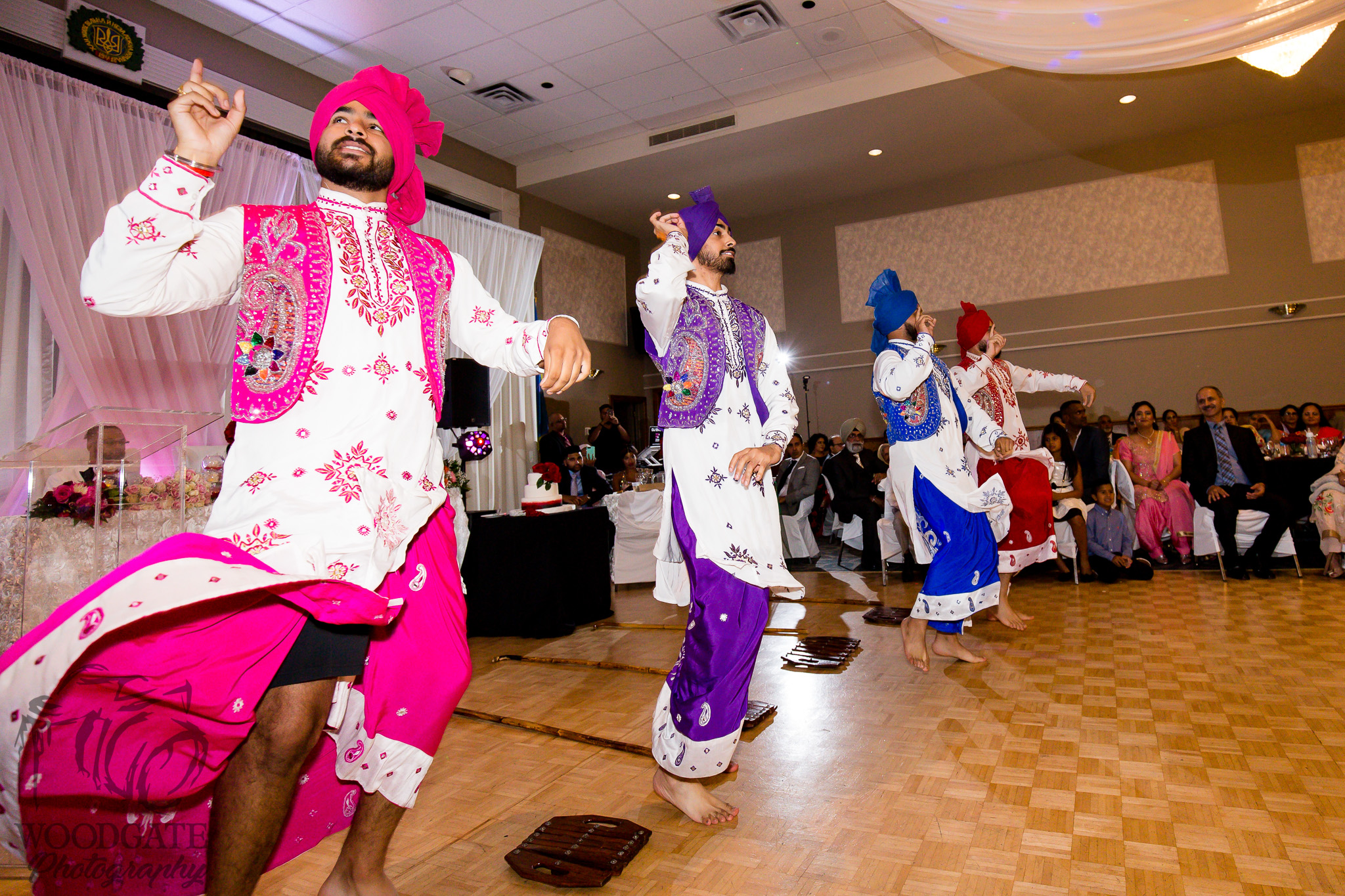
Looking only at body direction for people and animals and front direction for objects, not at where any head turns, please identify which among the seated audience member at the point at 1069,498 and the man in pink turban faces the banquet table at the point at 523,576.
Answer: the seated audience member

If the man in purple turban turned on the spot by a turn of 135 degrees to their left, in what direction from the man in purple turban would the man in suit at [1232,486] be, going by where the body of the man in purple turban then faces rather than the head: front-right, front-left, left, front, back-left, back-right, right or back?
front-right

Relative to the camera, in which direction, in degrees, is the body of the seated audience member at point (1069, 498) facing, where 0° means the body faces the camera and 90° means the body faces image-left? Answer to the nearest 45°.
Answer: approximately 45°

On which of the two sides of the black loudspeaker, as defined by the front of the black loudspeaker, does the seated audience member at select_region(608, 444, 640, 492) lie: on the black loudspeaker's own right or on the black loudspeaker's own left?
on the black loudspeaker's own left

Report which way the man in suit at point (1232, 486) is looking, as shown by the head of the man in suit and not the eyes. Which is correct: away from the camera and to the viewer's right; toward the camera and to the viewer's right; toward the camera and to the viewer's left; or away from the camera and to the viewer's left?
toward the camera and to the viewer's left

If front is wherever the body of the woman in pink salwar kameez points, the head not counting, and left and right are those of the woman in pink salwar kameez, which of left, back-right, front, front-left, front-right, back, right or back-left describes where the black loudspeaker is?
front-right

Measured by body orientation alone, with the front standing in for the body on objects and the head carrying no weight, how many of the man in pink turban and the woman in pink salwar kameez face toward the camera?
2

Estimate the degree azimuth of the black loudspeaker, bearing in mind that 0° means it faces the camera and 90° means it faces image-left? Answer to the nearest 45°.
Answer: approximately 315°

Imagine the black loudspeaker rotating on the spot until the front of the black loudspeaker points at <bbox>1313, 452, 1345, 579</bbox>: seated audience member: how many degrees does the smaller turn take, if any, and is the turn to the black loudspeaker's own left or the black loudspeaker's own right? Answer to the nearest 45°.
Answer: approximately 45° to the black loudspeaker's own left

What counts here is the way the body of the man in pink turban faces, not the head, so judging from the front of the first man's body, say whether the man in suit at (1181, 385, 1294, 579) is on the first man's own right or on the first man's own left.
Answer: on the first man's own left
